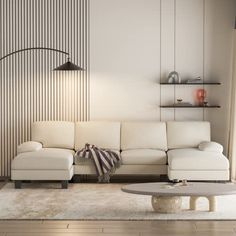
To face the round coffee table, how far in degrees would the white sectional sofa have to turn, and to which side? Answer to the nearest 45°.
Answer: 0° — it already faces it

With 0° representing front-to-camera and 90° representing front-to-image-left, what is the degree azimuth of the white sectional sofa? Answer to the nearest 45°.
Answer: approximately 0°

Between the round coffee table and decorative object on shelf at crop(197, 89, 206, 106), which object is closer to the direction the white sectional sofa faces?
the round coffee table

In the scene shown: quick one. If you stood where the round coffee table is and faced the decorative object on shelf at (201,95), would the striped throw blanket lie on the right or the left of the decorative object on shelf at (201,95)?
left
